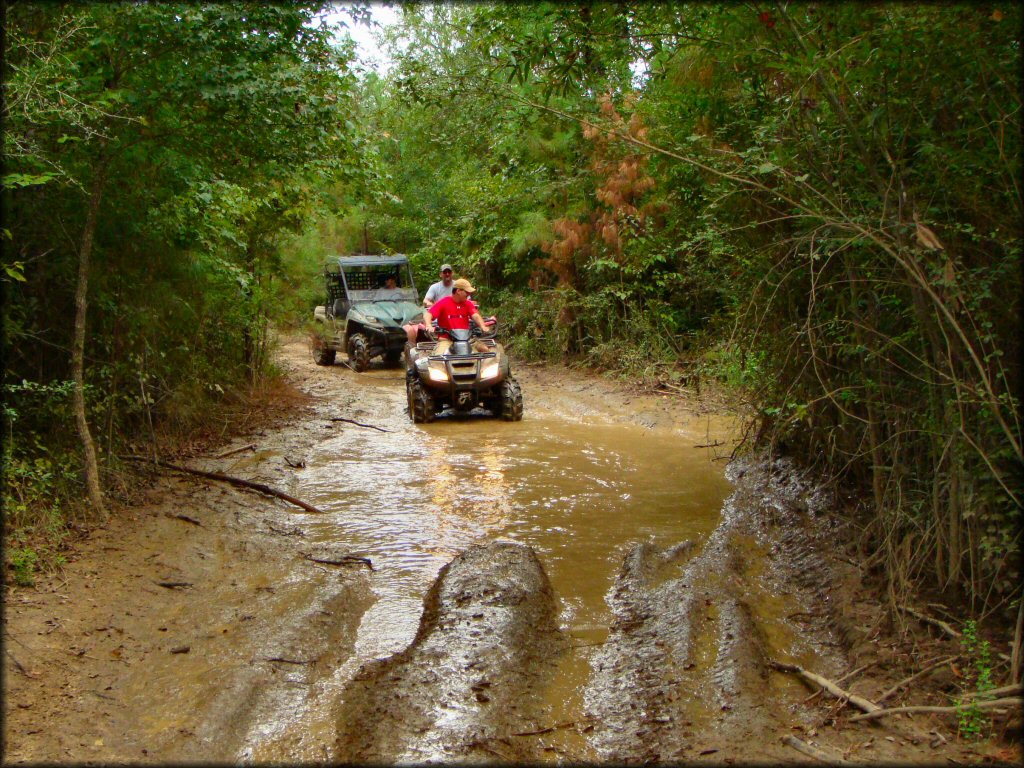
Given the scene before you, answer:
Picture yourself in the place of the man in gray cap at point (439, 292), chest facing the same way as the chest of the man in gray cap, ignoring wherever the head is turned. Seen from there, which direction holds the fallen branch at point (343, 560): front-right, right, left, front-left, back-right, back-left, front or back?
front

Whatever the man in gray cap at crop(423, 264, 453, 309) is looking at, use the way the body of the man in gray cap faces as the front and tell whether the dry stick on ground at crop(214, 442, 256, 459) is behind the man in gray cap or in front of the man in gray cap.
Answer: in front

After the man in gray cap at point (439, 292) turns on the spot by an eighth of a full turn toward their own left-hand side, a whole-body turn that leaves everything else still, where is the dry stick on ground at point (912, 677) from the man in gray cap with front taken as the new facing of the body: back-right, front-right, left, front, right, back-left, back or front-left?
front-right

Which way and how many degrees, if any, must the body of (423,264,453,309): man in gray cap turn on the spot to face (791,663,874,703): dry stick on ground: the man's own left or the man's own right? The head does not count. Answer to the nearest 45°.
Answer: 0° — they already face it

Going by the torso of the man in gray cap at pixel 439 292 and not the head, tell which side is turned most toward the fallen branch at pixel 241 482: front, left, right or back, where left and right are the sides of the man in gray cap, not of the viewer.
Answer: front

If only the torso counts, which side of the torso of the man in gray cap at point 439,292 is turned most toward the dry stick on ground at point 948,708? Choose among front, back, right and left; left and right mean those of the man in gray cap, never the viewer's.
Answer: front

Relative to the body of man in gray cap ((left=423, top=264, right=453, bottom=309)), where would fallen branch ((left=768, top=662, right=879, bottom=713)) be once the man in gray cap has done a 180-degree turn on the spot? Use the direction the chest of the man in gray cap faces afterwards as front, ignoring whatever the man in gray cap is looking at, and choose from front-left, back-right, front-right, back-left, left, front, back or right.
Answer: back

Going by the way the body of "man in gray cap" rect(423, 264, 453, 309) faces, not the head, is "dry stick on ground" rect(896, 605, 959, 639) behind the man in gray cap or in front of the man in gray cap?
in front

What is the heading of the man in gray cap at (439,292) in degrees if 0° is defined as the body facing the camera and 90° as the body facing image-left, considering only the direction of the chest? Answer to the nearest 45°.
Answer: approximately 0°
